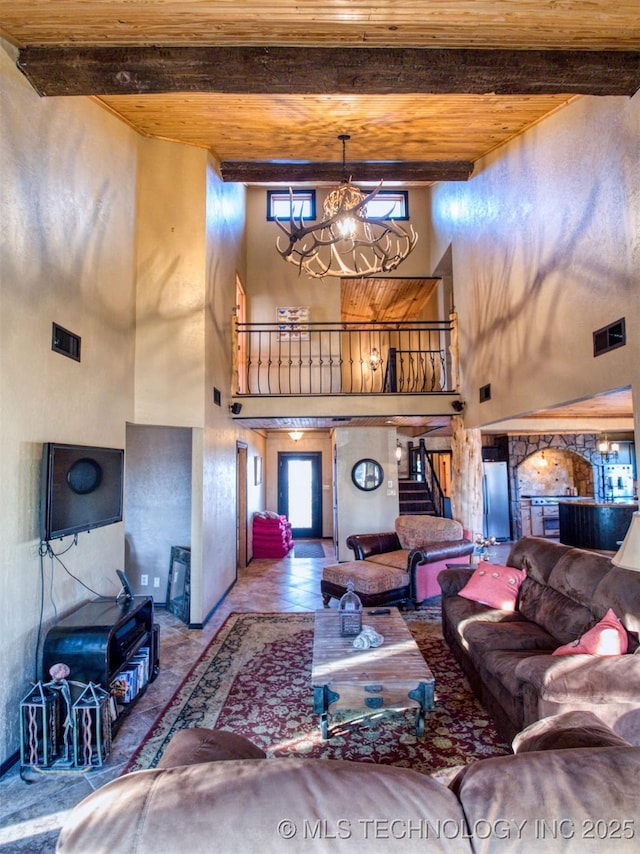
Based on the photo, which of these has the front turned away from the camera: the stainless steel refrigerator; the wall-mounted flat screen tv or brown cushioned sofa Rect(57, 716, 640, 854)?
the brown cushioned sofa

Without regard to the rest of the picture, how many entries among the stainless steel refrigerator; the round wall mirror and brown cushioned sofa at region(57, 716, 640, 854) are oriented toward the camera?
2

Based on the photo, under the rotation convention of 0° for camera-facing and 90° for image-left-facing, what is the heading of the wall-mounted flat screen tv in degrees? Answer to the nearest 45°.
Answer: approximately 315°

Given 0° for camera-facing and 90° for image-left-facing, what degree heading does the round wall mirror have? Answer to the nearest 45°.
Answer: approximately 0°

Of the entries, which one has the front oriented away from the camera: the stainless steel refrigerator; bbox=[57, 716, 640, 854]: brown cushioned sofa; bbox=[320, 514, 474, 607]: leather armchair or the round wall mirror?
the brown cushioned sofa

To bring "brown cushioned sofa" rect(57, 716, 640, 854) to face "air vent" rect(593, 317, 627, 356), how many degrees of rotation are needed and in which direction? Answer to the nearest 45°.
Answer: approximately 45° to its right

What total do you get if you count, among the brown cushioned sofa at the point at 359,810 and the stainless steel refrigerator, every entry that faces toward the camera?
1

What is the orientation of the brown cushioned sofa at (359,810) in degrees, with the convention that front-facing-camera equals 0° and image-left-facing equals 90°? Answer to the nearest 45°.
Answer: approximately 180°

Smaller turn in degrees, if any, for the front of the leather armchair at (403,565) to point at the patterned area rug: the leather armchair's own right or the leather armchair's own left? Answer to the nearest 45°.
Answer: approximately 45° to the leather armchair's own left

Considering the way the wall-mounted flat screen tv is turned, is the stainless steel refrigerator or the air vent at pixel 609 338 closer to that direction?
the air vent

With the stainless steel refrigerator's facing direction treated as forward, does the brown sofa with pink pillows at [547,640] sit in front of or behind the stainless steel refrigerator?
in front
